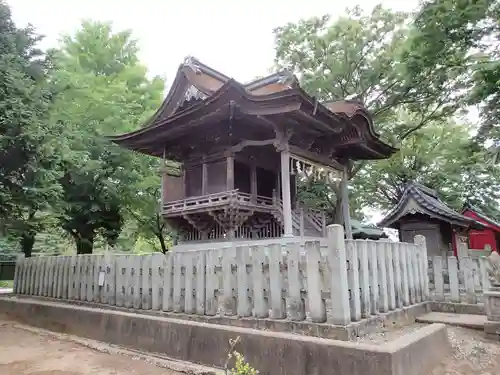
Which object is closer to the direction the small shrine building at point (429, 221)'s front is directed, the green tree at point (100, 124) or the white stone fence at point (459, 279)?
the white stone fence

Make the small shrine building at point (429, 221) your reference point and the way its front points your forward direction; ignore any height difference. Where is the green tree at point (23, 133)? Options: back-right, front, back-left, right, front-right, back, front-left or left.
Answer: right

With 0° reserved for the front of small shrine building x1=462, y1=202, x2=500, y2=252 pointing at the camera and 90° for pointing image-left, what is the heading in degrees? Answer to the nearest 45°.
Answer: approximately 315°

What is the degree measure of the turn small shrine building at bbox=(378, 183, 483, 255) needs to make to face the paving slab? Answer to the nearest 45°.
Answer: approximately 45° to its right

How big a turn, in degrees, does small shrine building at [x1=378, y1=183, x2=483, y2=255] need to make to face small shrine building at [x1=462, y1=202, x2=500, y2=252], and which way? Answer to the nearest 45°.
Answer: approximately 135° to its left

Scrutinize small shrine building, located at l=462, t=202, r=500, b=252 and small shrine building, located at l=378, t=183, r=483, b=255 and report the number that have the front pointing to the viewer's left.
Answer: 0

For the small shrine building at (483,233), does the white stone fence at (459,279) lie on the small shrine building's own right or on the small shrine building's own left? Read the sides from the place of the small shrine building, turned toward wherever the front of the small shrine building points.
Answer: on the small shrine building's own right

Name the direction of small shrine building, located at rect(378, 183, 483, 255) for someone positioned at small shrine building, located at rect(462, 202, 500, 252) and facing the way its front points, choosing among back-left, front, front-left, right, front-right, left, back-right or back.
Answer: front-right

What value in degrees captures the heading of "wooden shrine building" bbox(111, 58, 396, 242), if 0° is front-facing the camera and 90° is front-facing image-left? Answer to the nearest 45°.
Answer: approximately 315°
